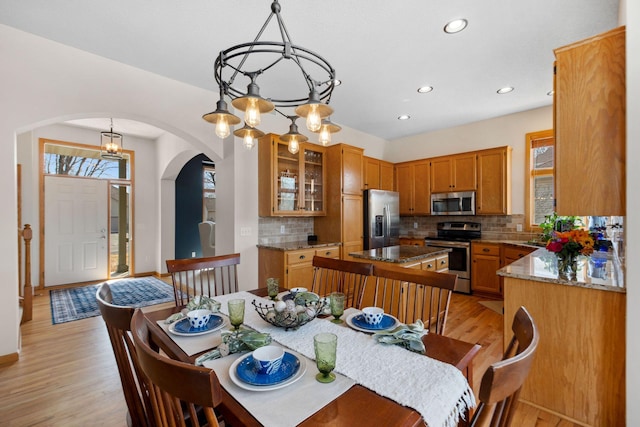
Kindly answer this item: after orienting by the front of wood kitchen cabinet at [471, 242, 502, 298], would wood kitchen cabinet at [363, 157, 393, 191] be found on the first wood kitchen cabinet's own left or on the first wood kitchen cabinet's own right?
on the first wood kitchen cabinet's own right

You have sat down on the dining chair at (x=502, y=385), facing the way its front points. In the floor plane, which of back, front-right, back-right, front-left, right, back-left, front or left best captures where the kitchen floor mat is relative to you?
front-right

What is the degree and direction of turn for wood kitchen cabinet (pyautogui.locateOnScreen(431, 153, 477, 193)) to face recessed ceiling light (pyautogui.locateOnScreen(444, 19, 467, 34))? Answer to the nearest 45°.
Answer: approximately 45° to its left

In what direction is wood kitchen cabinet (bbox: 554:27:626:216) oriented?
to the viewer's left

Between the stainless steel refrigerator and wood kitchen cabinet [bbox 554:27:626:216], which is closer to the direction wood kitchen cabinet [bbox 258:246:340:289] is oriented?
the wood kitchen cabinet

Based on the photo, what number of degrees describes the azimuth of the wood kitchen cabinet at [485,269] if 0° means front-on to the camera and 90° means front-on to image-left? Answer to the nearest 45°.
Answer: approximately 0°

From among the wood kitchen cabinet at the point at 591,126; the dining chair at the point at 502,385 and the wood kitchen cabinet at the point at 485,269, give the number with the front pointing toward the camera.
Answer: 1

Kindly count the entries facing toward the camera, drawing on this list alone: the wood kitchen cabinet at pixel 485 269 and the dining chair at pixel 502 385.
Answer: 1

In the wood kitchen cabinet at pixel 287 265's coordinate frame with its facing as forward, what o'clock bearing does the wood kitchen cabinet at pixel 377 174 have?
the wood kitchen cabinet at pixel 377 174 is roughly at 9 o'clock from the wood kitchen cabinet at pixel 287 265.

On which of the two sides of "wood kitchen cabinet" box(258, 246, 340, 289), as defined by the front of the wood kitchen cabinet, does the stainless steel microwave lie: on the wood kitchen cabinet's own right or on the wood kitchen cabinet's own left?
on the wood kitchen cabinet's own left

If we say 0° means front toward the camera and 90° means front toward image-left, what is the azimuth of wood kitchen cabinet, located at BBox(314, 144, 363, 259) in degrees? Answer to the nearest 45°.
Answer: approximately 315°

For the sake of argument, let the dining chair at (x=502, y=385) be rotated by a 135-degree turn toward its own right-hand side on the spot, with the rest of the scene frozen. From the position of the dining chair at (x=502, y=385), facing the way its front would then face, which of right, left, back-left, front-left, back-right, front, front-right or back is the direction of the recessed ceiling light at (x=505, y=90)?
left

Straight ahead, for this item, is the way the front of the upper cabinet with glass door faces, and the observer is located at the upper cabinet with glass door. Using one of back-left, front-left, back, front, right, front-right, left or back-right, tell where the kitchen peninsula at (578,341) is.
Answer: front

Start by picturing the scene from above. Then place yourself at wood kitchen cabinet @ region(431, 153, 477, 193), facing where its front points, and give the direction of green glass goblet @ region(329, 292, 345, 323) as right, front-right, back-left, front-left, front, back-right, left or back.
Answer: front-left
